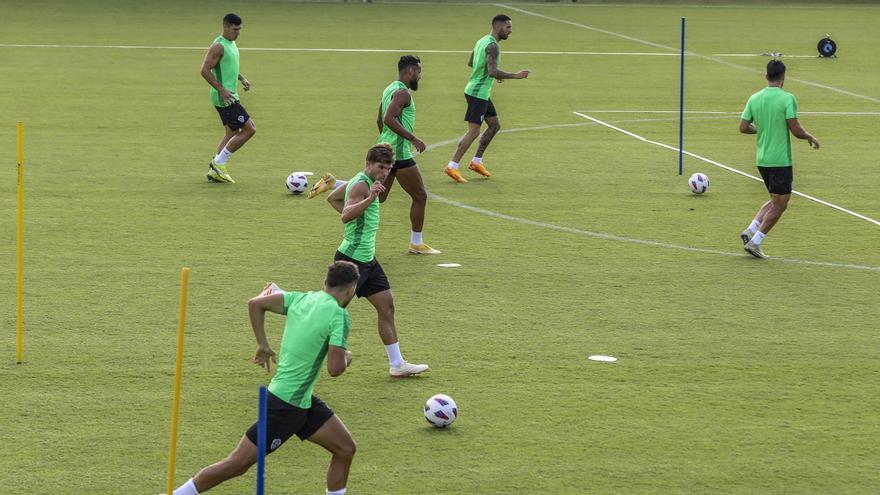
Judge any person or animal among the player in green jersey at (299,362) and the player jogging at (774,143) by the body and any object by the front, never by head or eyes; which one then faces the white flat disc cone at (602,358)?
the player in green jersey

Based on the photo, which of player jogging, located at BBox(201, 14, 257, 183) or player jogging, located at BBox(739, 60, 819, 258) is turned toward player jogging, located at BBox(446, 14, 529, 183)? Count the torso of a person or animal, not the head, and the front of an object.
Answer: player jogging, located at BBox(201, 14, 257, 183)

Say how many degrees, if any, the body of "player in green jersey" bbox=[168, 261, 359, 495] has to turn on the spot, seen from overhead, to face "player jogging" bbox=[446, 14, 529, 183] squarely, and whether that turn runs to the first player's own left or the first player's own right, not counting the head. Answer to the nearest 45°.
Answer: approximately 45° to the first player's own left

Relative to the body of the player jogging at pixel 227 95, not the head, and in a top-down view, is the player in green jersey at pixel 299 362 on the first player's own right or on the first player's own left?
on the first player's own right

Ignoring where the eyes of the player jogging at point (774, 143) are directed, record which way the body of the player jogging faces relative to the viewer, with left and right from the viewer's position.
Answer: facing away from the viewer and to the right of the viewer

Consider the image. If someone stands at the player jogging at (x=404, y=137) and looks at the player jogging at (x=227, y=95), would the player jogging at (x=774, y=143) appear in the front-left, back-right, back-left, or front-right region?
back-right

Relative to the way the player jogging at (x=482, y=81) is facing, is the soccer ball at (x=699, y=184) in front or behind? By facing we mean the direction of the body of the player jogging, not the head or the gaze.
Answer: in front

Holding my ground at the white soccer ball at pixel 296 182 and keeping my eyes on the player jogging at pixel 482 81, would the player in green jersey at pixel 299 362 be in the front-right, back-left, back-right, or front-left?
back-right

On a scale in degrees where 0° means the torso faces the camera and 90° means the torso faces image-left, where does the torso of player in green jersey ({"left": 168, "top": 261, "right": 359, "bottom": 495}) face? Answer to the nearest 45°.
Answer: approximately 225°
